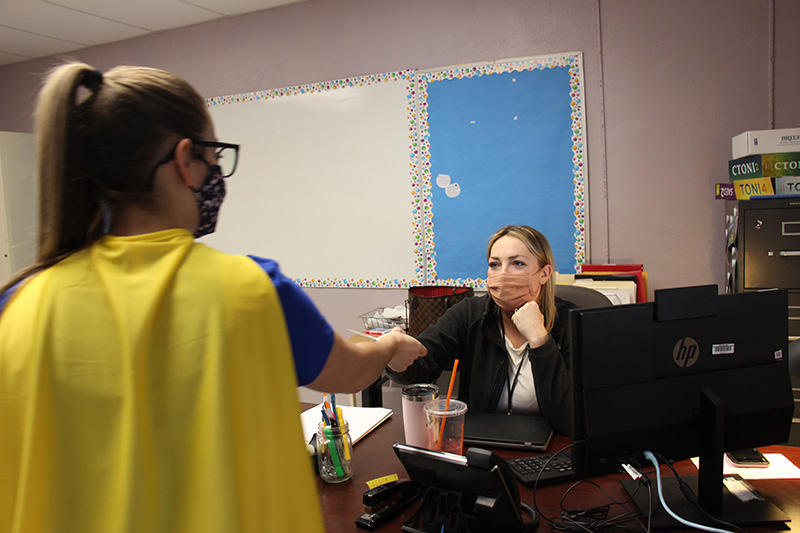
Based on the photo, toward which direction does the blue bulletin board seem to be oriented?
toward the camera

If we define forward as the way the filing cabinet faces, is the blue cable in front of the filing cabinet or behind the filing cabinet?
in front

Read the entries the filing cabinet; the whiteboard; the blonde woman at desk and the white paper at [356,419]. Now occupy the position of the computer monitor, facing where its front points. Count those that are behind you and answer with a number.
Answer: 0

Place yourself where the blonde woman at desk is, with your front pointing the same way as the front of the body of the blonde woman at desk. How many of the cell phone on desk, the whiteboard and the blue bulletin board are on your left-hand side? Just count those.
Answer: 1

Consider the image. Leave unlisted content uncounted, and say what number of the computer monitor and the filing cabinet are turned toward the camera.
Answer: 1

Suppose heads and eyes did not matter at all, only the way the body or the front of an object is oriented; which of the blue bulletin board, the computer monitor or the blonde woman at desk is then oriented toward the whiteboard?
the computer monitor

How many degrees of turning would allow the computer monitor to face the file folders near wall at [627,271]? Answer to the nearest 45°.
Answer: approximately 45° to its right

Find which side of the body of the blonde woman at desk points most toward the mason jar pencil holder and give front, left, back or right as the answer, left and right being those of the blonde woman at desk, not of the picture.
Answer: front

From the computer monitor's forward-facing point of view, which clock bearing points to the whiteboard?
The whiteboard is roughly at 12 o'clock from the computer monitor.

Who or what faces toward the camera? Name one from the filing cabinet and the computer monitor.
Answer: the filing cabinet

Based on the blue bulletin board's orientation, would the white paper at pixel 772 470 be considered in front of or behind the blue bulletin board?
in front

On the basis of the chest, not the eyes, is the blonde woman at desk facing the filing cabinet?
no

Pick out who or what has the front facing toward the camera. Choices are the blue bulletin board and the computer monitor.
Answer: the blue bulletin board

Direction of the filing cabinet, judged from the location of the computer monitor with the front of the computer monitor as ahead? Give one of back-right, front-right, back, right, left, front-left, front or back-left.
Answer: front-right

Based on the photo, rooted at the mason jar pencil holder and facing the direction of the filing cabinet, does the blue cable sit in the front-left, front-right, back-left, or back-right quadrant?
front-right

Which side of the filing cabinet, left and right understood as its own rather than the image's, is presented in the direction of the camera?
front

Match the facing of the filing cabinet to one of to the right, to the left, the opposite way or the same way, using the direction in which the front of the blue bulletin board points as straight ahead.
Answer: the same way
